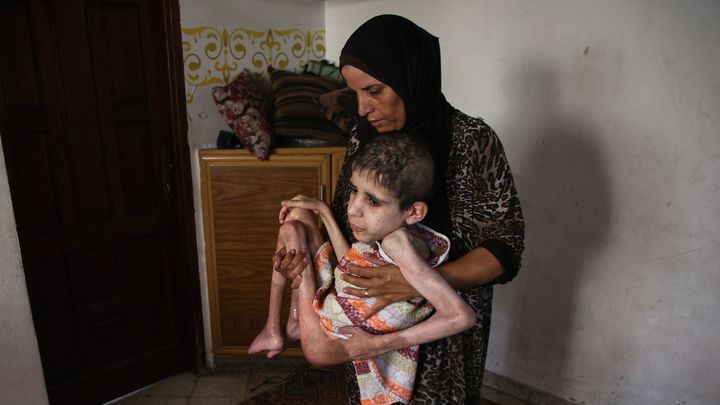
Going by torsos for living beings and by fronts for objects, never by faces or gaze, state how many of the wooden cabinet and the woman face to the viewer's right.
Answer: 0

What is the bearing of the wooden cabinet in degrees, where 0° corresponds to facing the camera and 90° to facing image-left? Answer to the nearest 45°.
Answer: approximately 0°

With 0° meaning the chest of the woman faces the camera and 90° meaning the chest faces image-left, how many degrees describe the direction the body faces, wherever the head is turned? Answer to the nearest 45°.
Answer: approximately 45°

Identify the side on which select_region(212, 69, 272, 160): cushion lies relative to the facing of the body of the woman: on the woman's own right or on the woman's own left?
on the woman's own right

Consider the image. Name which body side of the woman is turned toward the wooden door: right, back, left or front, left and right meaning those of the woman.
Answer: right

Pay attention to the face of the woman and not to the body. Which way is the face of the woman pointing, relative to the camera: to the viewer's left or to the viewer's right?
to the viewer's left

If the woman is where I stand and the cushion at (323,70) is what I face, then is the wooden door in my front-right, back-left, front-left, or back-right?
front-left

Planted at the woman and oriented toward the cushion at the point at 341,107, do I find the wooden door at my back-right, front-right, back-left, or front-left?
front-left
